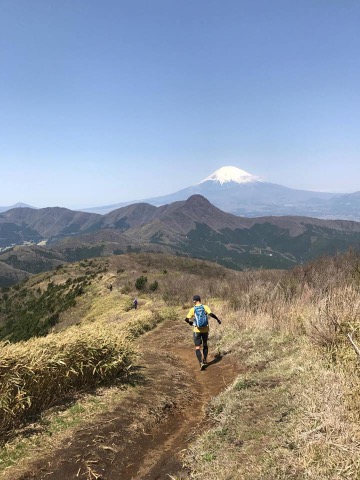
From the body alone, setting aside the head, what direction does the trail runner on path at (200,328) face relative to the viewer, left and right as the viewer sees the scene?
facing away from the viewer
